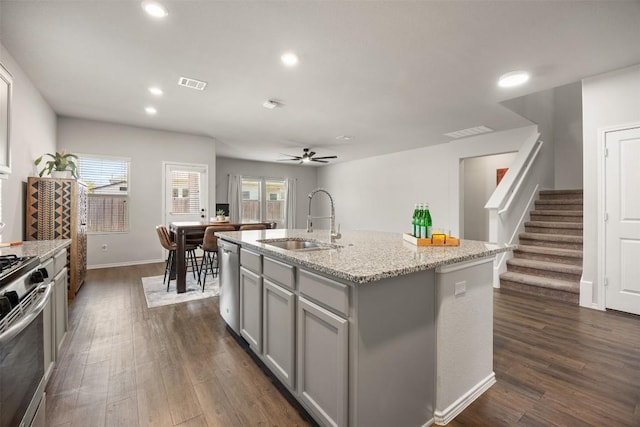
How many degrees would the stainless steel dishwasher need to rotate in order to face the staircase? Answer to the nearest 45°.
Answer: approximately 180°

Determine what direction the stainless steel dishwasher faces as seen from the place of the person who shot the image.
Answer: facing to the left of the viewer

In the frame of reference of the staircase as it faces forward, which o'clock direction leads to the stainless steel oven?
The stainless steel oven is roughly at 11 o'clock from the staircase.

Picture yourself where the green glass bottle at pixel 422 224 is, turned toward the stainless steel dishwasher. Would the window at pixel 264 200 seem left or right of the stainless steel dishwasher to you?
right

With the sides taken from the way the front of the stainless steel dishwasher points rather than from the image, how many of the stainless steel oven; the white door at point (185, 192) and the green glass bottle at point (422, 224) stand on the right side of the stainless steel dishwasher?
1

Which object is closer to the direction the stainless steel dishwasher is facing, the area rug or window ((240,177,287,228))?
the area rug

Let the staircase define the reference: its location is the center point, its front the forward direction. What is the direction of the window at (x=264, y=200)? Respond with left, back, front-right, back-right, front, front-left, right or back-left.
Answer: front-right

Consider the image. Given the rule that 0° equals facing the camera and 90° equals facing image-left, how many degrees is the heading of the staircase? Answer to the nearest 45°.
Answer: approximately 45°

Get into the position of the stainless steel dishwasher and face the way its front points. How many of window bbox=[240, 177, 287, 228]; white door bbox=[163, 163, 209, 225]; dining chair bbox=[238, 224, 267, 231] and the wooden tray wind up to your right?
3
